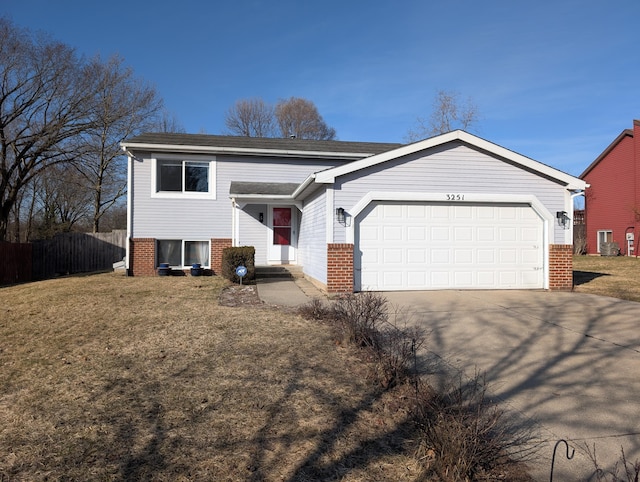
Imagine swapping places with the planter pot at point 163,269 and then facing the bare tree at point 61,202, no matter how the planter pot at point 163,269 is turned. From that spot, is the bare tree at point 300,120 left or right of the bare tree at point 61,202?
right

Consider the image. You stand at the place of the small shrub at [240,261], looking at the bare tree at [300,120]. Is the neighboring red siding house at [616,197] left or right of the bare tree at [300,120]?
right

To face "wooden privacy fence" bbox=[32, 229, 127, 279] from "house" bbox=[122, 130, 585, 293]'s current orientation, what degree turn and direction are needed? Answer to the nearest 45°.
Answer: approximately 135° to its right

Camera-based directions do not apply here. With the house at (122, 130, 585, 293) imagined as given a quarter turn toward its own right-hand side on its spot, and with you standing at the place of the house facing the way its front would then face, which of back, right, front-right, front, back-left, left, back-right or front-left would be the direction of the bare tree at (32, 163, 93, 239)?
front-right

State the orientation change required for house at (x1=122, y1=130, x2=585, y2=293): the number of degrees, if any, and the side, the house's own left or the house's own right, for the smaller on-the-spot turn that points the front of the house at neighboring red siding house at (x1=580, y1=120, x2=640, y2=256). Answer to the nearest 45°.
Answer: approximately 135° to the house's own left

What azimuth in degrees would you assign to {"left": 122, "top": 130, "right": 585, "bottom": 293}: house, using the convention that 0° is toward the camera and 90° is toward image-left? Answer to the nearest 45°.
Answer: approximately 0°

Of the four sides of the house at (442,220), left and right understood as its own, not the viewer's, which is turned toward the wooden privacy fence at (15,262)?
right

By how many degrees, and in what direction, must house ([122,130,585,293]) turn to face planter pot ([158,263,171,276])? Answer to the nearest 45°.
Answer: approximately 90° to its right
